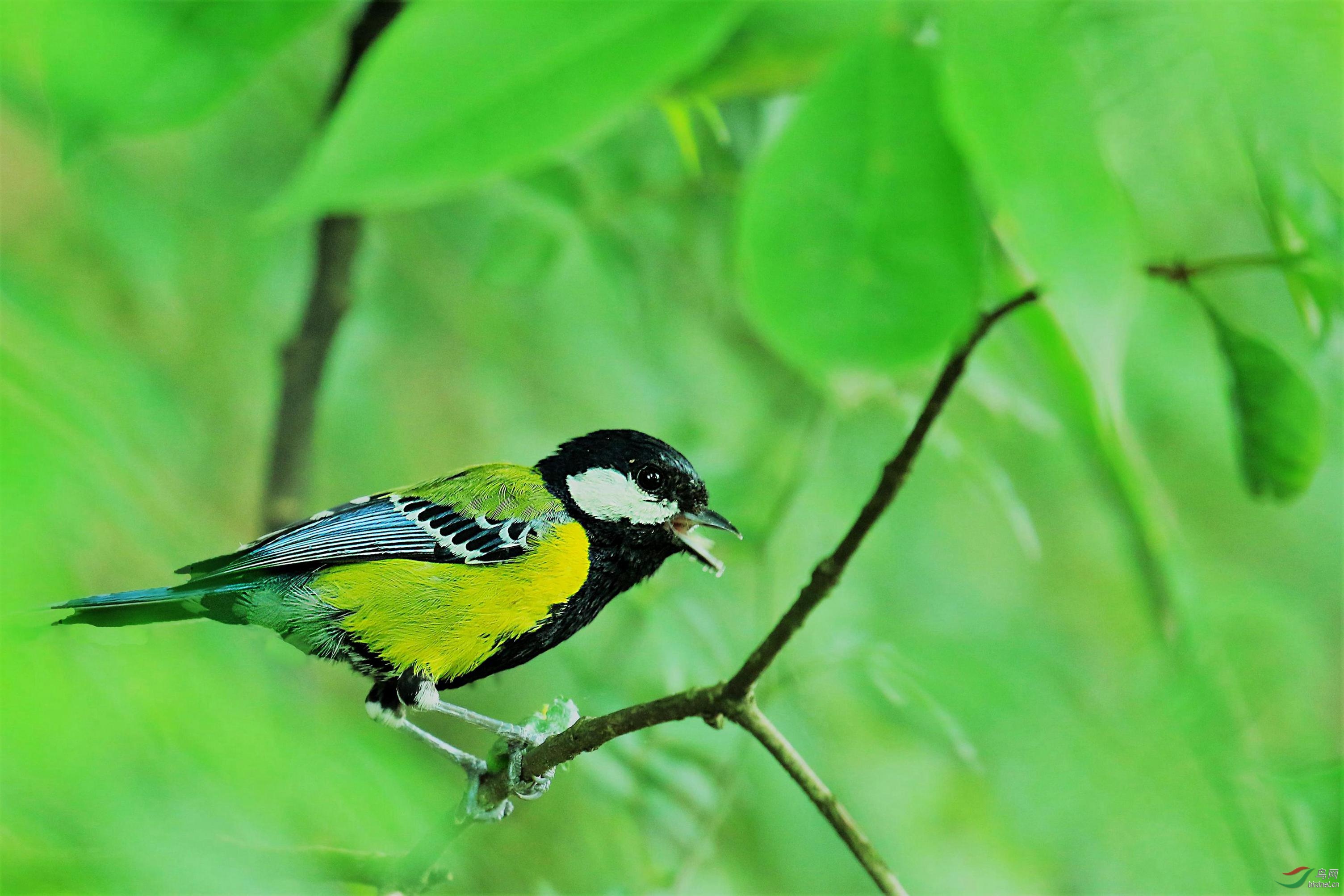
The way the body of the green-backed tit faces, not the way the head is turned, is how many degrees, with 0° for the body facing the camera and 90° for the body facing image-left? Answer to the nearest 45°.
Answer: approximately 270°
